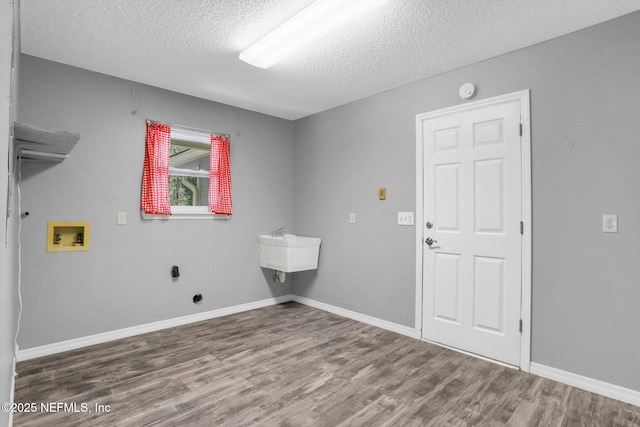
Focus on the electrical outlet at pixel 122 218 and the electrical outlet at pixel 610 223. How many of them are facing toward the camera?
2

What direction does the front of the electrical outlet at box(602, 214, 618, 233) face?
toward the camera

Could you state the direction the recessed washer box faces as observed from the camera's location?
facing the viewer

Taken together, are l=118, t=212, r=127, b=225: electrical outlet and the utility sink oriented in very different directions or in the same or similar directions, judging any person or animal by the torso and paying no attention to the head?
same or similar directions

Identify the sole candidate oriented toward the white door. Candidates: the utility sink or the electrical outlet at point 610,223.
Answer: the utility sink

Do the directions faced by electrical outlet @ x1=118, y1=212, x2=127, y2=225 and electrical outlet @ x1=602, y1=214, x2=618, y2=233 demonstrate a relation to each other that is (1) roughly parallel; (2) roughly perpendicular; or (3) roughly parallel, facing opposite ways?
roughly perpendicular

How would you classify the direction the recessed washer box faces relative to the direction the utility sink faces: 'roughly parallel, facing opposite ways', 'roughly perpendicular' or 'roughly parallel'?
roughly parallel

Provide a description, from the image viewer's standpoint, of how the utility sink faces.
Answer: facing the viewer and to the right of the viewer

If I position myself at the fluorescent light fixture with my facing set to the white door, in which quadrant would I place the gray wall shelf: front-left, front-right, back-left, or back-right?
back-left

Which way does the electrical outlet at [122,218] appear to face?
toward the camera

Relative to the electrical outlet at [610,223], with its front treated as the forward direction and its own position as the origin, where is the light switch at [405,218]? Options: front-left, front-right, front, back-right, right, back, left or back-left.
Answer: right

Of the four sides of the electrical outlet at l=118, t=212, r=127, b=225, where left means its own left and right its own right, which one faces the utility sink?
left
